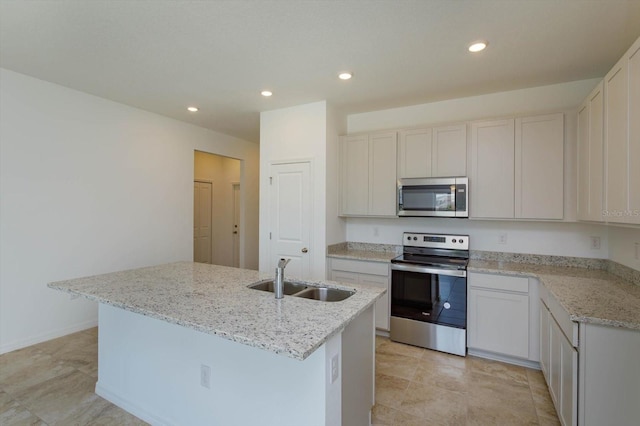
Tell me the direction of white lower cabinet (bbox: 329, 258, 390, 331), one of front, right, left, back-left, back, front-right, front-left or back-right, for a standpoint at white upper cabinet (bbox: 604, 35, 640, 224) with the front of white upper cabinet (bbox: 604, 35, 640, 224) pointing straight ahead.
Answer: front

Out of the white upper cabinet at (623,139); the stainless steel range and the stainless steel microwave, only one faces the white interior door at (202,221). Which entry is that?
the white upper cabinet

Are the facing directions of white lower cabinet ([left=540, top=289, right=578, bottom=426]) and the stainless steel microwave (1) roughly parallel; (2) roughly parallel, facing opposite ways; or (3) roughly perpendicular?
roughly perpendicular

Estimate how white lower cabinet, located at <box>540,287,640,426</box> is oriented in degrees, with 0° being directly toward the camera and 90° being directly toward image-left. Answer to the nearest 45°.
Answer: approximately 90°

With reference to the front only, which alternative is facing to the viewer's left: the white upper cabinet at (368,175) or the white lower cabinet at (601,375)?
the white lower cabinet

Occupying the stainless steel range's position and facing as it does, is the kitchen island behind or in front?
in front

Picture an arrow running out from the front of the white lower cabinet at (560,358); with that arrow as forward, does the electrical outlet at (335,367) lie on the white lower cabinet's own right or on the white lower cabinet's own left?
on the white lower cabinet's own left

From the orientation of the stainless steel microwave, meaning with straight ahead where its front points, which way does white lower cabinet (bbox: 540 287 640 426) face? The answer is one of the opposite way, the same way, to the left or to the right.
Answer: to the right

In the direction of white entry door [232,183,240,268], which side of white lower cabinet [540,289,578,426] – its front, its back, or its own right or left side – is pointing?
front

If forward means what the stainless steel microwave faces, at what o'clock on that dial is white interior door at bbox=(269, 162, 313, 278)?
The white interior door is roughly at 3 o'clock from the stainless steel microwave.

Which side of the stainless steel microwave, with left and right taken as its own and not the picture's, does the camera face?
front

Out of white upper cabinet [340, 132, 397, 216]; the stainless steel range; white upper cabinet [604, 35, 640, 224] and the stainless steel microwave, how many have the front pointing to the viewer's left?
1

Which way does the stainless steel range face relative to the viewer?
toward the camera
